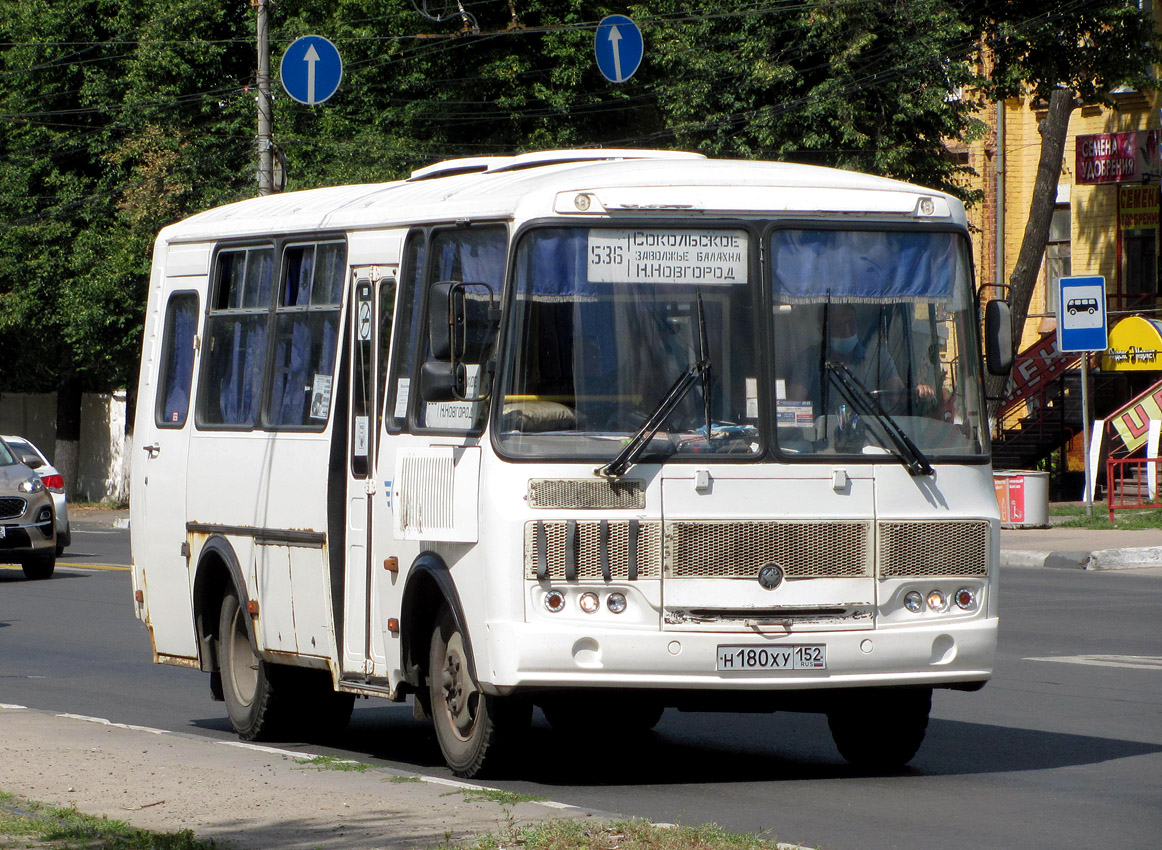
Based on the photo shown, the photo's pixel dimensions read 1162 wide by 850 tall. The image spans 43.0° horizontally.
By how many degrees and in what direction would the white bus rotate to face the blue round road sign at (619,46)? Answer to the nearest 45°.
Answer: approximately 135° to its left

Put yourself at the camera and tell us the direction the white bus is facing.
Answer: facing the viewer and to the right of the viewer

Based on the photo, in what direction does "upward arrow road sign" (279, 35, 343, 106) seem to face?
toward the camera

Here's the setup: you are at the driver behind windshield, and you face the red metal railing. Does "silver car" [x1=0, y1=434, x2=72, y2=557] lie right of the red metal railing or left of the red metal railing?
left

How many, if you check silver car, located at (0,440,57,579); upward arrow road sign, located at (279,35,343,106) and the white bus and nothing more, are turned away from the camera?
0

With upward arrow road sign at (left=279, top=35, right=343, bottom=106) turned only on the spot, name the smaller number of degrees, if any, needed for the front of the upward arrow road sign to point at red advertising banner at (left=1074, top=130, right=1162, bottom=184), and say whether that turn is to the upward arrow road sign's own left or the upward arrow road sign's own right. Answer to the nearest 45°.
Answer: approximately 135° to the upward arrow road sign's own left

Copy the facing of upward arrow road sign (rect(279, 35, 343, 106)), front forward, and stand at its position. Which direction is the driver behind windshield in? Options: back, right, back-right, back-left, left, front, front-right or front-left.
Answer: front

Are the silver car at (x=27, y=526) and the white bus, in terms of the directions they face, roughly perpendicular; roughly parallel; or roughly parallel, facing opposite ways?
roughly parallel

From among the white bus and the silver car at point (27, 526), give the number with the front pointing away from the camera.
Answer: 0

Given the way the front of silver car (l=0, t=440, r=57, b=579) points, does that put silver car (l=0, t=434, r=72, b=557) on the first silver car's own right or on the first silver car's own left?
on the first silver car's own left

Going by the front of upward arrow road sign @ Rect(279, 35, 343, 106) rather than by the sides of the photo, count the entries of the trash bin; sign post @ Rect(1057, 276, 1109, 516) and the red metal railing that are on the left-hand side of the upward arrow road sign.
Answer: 3

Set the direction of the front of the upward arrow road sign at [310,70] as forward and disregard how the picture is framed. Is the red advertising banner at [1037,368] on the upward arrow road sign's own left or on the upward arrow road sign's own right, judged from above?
on the upward arrow road sign's own left
